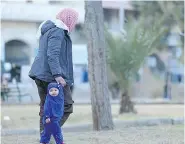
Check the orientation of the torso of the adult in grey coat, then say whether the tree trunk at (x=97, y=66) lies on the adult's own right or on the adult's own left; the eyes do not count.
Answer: on the adult's own left

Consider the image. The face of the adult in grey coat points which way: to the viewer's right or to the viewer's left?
to the viewer's right

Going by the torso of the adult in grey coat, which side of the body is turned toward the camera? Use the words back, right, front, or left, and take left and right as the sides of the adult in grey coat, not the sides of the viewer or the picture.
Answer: right

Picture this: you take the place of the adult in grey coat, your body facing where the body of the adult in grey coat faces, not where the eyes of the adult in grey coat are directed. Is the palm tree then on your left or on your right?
on your left
